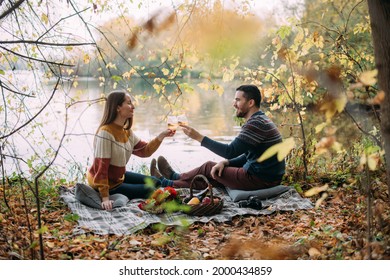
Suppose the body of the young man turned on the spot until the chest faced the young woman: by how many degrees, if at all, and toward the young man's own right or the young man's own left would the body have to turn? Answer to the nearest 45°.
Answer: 0° — they already face them

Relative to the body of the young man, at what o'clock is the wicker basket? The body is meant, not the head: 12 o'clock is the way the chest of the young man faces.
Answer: The wicker basket is roughly at 10 o'clock from the young man.

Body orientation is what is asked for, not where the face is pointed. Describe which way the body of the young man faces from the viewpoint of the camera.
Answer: to the viewer's left

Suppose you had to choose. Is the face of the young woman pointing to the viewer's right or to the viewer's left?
to the viewer's right
